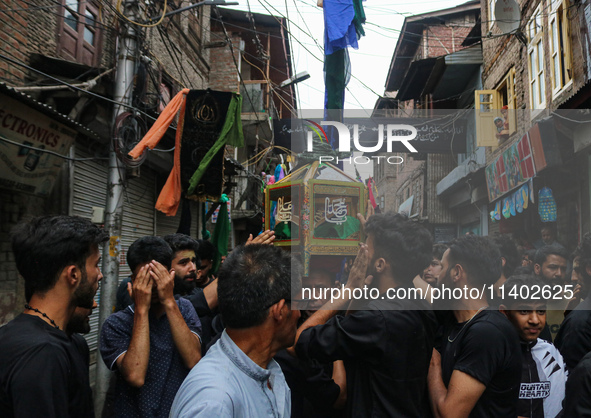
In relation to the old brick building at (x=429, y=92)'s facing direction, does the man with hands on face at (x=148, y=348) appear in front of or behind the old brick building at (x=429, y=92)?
in front

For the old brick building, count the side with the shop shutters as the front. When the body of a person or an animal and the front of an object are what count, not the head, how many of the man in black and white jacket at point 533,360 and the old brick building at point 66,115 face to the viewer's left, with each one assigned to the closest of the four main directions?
0

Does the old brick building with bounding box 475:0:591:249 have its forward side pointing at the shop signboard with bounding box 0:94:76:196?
yes

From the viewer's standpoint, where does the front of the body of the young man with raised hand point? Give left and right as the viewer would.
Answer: facing away from the viewer and to the left of the viewer

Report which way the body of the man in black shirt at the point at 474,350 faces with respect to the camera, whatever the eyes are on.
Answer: to the viewer's left

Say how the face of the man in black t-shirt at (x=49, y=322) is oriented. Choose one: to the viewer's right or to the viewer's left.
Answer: to the viewer's right

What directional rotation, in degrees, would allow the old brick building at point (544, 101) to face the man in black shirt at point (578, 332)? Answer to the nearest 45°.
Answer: approximately 45° to its left

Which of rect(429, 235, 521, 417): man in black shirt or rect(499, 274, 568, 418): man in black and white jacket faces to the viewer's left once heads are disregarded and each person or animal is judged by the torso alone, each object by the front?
the man in black shirt

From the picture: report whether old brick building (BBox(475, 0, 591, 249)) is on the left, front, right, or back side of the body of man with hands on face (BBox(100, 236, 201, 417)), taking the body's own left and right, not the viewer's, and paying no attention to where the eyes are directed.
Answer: left

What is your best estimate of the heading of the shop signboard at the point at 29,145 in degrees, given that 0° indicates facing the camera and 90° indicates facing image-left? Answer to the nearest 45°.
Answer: approximately 315°

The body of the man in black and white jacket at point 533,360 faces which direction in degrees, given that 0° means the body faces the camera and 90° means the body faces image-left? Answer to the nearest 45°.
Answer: approximately 0°
